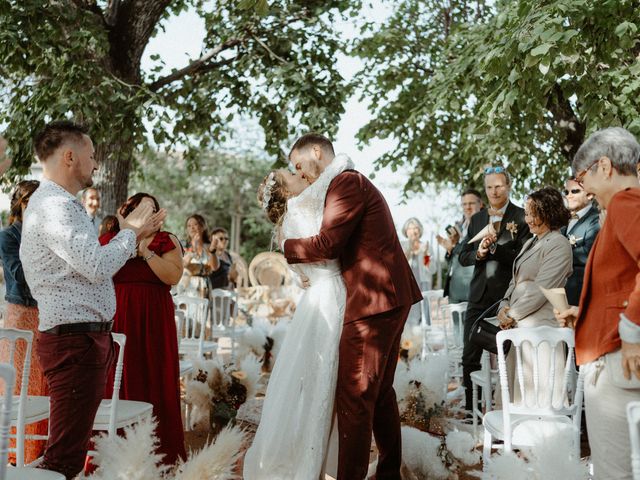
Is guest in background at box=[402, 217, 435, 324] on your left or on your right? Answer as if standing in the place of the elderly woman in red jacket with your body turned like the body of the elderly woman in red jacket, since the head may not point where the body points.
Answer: on your right

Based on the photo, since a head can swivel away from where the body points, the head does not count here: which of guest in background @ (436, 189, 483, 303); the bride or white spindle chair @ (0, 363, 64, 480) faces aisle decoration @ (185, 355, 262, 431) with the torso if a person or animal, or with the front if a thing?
the guest in background

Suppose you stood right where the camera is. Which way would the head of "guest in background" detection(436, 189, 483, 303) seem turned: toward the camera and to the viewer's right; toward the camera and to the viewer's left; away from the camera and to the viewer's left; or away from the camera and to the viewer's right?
toward the camera and to the viewer's left

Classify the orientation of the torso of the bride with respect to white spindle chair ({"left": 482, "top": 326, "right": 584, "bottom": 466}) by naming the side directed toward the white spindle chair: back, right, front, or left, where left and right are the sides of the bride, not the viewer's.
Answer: front

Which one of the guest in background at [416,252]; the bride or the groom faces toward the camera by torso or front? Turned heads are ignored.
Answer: the guest in background

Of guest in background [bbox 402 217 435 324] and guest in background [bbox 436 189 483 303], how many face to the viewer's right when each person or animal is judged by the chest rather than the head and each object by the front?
0

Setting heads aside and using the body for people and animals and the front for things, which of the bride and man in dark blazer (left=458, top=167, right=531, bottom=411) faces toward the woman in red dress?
the man in dark blazer

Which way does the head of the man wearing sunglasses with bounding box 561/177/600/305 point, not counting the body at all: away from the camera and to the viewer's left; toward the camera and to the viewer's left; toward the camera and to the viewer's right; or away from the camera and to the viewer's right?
toward the camera and to the viewer's left

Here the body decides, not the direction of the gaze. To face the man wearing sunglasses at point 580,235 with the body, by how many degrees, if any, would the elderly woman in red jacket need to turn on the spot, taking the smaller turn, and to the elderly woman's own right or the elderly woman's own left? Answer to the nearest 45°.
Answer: approximately 90° to the elderly woman's own right

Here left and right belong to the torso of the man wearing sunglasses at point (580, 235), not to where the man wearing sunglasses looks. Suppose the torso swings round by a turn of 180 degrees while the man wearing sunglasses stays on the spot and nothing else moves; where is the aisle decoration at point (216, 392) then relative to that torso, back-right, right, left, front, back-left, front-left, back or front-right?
back-left

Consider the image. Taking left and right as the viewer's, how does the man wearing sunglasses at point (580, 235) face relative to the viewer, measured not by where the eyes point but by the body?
facing the viewer and to the left of the viewer

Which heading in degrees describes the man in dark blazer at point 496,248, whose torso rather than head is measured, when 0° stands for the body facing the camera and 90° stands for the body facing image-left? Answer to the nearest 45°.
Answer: approximately 45°

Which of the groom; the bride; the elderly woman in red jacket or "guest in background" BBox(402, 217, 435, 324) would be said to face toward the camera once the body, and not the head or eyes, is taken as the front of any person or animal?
the guest in background

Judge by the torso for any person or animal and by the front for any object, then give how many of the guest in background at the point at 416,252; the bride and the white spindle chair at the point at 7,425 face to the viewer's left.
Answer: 0

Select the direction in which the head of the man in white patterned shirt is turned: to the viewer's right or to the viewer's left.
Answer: to the viewer's right

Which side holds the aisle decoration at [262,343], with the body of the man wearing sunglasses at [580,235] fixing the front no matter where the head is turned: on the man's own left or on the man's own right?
on the man's own right
